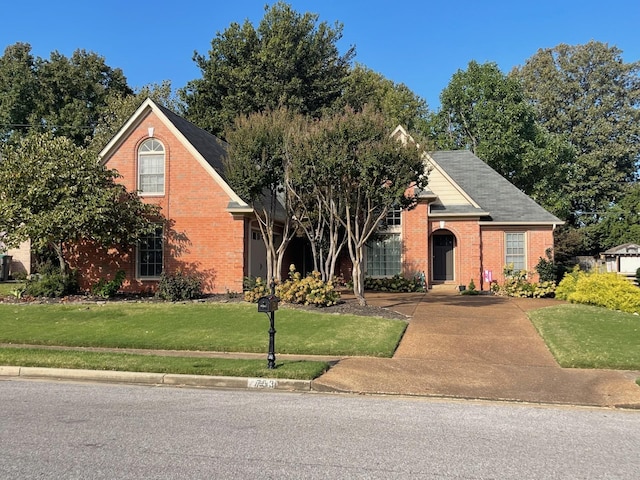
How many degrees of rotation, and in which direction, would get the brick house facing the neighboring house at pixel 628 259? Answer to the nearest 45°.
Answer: approximately 90° to its left

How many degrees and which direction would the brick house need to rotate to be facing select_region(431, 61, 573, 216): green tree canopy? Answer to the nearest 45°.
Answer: approximately 135° to its left

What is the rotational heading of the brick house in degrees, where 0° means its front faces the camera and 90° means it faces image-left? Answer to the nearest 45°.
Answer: approximately 0°

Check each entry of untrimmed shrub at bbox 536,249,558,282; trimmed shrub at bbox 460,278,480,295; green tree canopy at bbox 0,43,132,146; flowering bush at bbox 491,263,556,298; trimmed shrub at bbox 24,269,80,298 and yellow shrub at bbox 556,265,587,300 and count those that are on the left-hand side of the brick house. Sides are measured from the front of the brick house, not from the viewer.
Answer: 4

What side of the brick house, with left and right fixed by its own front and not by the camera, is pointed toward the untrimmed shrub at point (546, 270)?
left

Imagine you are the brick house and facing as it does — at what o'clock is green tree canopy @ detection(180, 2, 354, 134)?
The green tree canopy is roughly at 6 o'clock from the brick house.

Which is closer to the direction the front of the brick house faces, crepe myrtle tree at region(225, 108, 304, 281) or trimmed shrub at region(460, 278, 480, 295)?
the crepe myrtle tree

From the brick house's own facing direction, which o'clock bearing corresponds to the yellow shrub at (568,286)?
The yellow shrub is roughly at 9 o'clock from the brick house.

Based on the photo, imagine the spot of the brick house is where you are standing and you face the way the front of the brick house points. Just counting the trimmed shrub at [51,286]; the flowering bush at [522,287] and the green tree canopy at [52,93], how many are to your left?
1

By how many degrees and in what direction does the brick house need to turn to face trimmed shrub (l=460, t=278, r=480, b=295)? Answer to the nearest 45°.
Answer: approximately 90° to its left

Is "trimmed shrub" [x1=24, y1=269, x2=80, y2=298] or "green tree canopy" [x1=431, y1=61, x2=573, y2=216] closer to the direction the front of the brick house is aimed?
the trimmed shrub

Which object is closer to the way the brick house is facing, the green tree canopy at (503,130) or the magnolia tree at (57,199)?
the magnolia tree
